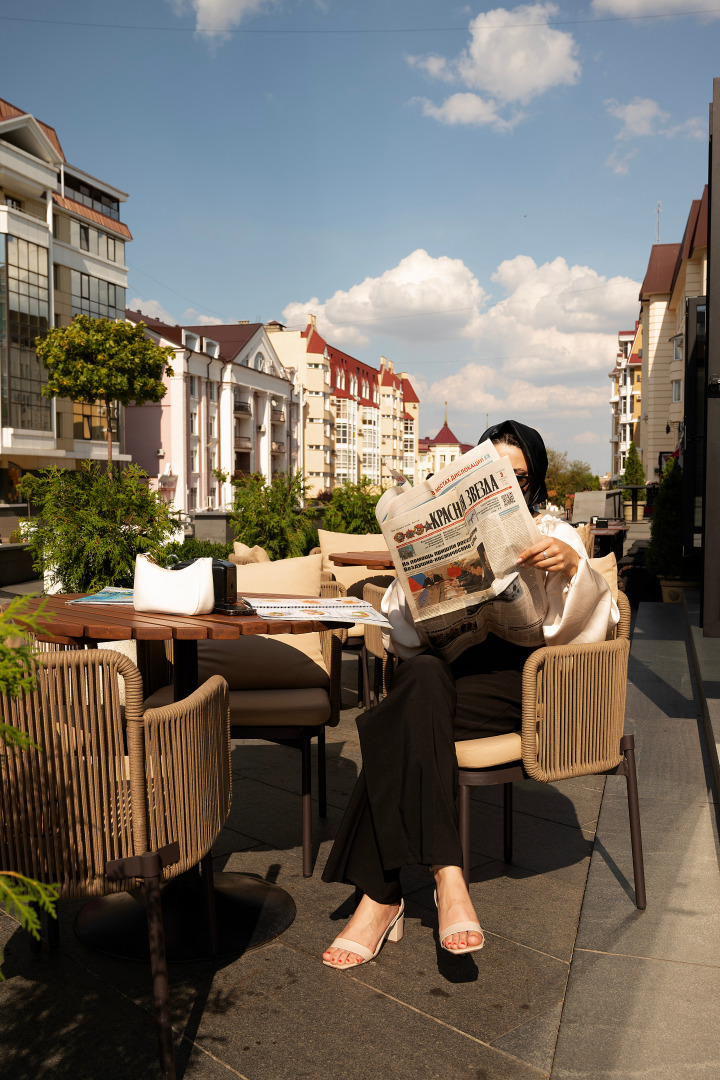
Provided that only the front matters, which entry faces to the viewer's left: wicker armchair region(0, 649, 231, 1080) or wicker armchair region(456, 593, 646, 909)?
wicker armchair region(456, 593, 646, 909)

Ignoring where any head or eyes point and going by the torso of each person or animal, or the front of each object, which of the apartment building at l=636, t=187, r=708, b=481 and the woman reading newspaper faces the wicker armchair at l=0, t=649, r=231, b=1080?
the woman reading newspaper

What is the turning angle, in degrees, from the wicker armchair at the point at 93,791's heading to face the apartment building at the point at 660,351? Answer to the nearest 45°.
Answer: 0° — it already faces it

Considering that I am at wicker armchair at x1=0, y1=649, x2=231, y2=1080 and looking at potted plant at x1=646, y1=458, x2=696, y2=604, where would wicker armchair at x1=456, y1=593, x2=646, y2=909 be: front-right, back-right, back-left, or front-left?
front-right

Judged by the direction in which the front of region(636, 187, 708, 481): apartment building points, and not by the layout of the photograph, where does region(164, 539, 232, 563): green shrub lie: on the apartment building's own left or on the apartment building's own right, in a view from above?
on the apartment building's own left

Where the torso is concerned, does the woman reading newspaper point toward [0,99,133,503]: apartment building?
no

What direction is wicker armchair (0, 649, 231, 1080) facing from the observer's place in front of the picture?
facing away from the viewer and to the right of the viewer

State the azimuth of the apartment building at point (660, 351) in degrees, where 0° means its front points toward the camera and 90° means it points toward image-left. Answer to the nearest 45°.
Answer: approximately 90°

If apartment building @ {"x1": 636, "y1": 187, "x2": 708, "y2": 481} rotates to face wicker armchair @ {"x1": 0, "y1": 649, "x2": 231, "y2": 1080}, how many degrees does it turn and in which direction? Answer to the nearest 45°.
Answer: approximately 90° to its left

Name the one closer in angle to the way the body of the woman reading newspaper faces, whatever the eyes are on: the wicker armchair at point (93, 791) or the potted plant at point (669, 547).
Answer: the wicker armchair

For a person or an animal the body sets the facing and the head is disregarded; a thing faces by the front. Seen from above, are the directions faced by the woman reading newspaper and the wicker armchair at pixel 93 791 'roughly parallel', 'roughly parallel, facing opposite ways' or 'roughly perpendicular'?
roughly parallel, facing opposite ways

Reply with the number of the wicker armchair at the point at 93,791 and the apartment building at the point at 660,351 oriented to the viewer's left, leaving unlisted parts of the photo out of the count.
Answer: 1

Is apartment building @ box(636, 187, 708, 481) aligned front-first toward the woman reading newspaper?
no

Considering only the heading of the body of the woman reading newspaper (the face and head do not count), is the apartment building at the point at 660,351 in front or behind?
behind

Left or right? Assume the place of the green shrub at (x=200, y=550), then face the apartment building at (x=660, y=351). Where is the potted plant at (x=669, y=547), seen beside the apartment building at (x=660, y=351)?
right

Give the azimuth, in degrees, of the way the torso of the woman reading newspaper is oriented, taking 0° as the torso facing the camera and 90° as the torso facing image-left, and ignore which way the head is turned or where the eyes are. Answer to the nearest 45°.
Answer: approximately 45°
